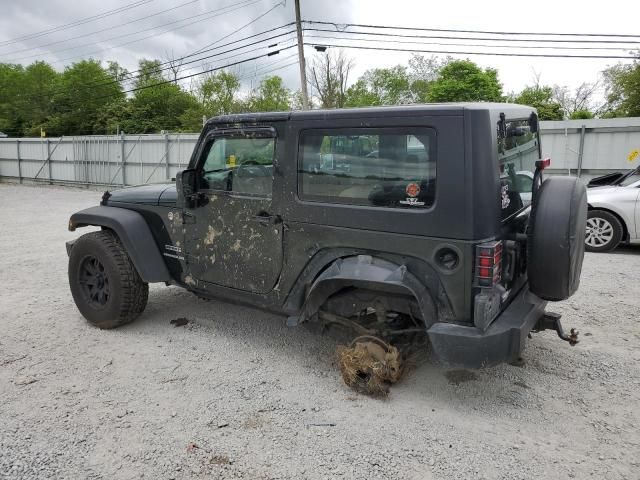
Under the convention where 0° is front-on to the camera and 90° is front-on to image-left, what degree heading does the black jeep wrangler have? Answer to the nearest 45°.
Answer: approximately 135°

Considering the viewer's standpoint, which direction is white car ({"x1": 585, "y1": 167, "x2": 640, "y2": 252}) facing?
facing to the left of the viewer

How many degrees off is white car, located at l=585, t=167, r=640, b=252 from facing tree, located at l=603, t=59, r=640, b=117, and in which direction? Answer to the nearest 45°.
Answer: approximately 90° to its right

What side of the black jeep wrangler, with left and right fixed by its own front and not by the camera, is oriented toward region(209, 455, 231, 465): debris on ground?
left

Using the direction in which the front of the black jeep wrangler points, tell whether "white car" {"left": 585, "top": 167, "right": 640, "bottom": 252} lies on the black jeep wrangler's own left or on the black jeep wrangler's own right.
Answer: on the black jeep wrangler's own right

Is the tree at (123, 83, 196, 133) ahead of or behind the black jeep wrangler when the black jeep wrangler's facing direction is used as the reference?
ahead

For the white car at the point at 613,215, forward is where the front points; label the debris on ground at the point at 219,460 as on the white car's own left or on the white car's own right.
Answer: on the white car's own left

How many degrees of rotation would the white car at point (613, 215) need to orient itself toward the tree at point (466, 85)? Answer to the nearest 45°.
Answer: approximately 90° to its right
